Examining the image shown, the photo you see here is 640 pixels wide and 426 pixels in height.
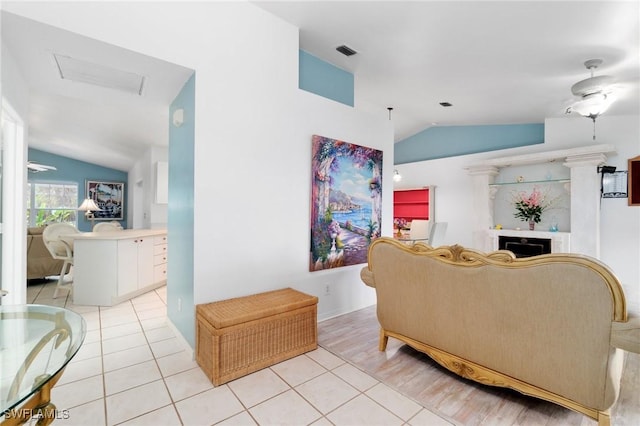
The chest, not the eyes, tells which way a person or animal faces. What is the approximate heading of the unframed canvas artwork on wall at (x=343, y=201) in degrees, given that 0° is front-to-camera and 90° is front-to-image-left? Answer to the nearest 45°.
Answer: approximately 315°

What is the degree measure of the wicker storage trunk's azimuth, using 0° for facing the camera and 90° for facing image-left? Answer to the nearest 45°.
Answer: approximately 315°

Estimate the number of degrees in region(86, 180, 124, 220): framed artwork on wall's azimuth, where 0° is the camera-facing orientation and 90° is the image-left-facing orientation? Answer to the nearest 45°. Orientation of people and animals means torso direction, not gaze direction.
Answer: approximately 0°

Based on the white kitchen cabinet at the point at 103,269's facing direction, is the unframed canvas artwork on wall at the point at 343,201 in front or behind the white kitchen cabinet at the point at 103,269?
in front

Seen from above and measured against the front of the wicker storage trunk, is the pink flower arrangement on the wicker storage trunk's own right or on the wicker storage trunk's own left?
on the wicker storage trunk's own left

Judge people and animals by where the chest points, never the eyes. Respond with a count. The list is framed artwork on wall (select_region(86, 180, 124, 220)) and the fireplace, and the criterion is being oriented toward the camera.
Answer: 2

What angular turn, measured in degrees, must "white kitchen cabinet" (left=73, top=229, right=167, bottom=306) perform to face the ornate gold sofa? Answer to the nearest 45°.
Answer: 0° — it already faces it

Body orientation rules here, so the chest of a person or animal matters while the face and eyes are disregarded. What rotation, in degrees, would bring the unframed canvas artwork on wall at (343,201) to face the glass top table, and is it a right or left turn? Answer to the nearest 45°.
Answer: approximately 90° to its right

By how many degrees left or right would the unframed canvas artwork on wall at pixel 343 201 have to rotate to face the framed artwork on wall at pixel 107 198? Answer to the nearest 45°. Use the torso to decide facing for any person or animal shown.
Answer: approximately 180°
